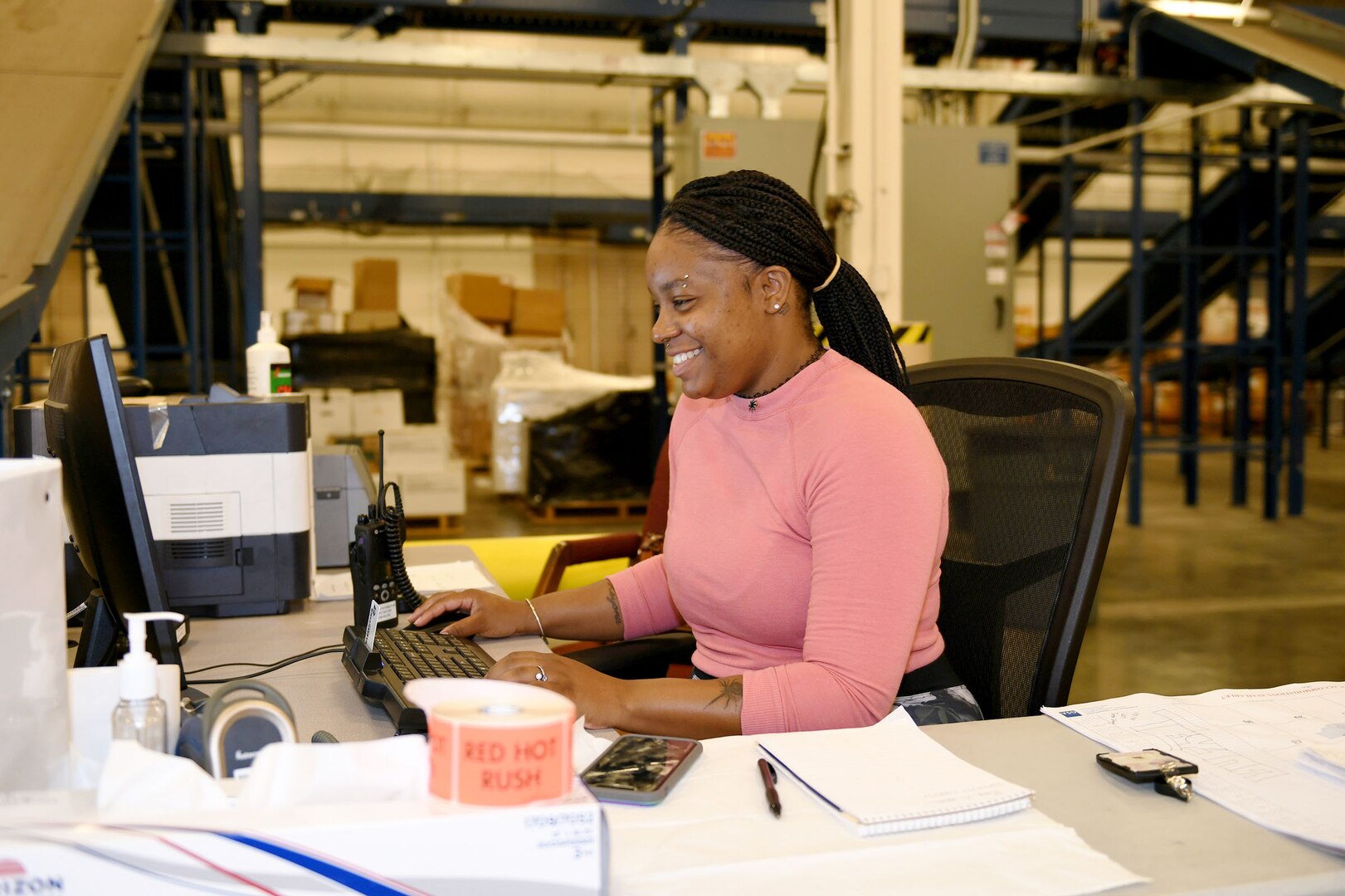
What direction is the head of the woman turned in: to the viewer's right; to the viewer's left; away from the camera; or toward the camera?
to the viewer's left

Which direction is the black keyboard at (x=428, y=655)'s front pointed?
to the viewer's right

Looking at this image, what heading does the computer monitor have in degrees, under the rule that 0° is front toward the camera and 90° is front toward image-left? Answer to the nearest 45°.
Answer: approximately 270°

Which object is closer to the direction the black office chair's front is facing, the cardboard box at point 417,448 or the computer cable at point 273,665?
the computer cable

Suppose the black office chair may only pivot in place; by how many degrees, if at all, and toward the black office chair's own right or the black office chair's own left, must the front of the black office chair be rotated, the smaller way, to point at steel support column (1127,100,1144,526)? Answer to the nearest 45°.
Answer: approximately 135° to the black office chair's own right

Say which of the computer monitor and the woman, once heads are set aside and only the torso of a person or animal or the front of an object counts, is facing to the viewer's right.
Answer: the computer monitor

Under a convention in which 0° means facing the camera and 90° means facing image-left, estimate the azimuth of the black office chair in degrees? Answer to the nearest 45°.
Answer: approximately 45°

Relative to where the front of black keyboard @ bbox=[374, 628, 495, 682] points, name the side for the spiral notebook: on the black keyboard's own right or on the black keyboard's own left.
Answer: on the black keyboard's own right
